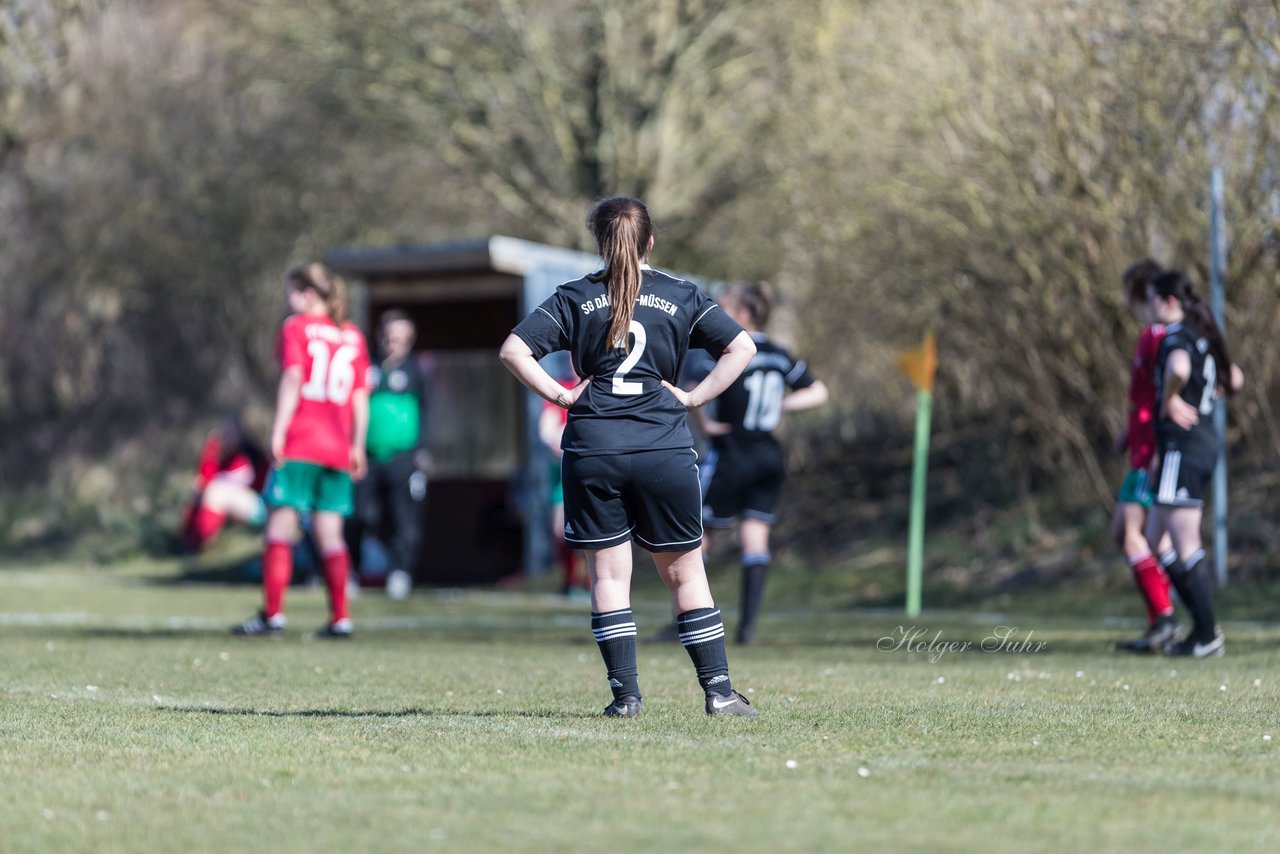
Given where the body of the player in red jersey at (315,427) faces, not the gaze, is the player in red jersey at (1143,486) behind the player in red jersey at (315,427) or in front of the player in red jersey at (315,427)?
behind

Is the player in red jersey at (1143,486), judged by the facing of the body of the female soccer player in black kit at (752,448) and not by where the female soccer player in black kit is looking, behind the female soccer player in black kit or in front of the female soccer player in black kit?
behind

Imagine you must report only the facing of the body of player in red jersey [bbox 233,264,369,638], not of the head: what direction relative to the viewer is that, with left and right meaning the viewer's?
facing away from the viewer and to the left of the viewer

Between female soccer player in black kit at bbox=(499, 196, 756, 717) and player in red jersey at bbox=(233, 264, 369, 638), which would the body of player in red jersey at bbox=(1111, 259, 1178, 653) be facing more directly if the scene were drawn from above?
the player in red jersey

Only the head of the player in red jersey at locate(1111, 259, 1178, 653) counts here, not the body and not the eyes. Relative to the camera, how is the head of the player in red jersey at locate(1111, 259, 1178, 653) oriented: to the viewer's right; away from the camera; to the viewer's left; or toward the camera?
to the viewer's left

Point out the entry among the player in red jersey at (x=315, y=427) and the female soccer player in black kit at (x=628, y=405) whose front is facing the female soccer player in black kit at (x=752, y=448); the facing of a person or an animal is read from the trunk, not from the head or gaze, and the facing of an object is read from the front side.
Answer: the female soccer player in black kit at (x=628, y=405)

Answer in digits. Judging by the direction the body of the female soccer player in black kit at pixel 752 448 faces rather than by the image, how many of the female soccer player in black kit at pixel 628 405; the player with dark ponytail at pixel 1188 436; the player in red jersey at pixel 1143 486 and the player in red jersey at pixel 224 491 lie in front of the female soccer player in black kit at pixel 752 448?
1

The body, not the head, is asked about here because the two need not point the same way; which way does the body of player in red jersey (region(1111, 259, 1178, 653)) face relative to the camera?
to the viewer's left

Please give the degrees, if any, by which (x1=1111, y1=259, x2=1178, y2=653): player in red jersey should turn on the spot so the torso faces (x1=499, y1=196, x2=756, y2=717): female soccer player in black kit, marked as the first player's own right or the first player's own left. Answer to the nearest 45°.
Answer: approximately 45° to the first player's own left

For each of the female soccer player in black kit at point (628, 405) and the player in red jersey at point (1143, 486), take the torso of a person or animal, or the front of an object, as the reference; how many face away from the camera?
1

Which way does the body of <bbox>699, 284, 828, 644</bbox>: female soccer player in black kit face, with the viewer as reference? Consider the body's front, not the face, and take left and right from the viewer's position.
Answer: facing away from the viewer and to the left of the viewer

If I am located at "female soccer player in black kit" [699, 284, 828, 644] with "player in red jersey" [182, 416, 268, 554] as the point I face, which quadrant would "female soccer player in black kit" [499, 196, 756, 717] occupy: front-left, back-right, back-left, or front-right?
back-left

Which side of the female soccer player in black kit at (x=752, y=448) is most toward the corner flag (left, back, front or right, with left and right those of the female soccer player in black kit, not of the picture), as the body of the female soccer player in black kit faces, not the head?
right

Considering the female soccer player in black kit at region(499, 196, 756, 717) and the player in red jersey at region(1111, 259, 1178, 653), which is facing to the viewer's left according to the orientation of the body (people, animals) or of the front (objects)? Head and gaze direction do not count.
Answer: the player in red jersey

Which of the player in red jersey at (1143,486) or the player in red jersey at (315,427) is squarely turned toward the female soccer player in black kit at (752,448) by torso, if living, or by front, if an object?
the player in red jersey at (1143,486)

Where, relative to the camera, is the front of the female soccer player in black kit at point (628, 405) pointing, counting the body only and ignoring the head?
away from the camera
